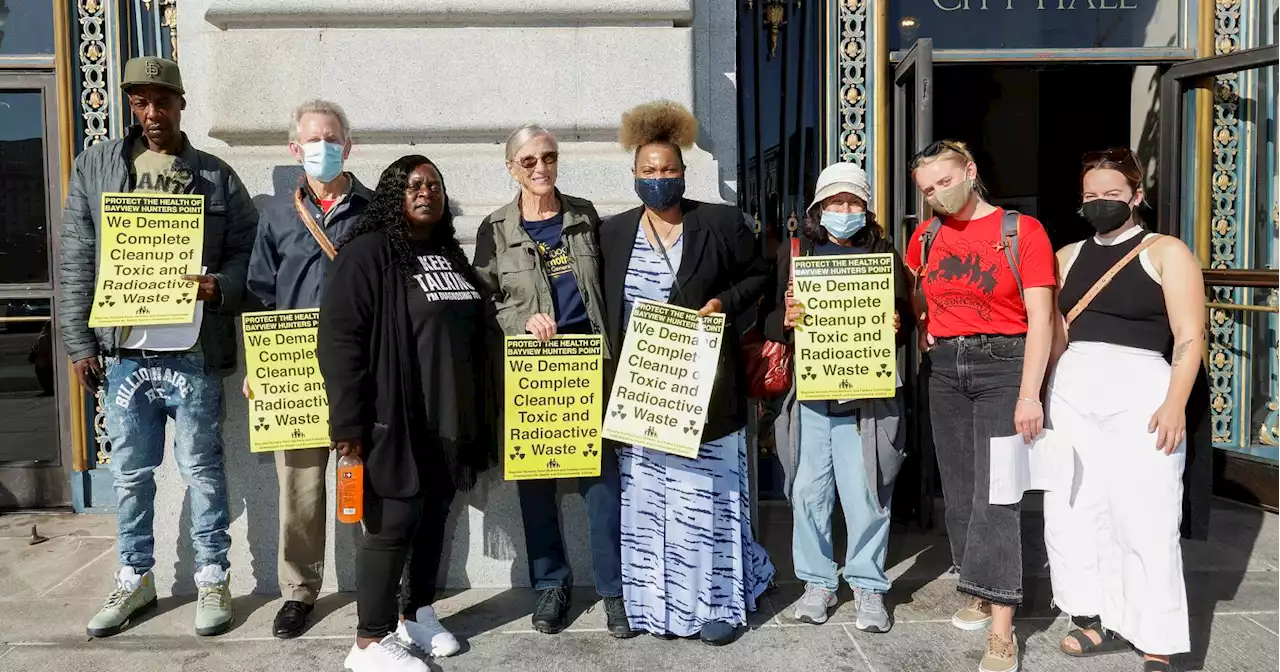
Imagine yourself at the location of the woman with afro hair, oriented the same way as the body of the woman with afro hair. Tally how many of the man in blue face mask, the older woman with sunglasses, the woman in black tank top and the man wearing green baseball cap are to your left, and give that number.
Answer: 1

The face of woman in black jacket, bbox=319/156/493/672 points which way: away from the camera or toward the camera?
toward the camera

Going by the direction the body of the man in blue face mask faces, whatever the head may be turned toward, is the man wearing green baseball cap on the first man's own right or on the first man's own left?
on the first man's own right

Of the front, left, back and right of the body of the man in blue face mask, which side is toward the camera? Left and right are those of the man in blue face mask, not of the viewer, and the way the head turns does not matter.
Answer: front

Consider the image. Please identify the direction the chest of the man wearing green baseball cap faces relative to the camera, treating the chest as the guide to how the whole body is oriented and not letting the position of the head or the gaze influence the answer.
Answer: toward the camera

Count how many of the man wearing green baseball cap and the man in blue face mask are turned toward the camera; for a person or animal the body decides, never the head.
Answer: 2

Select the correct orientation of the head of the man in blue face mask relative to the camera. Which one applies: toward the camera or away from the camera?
toward the camera

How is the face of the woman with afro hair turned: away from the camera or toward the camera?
toward the camera

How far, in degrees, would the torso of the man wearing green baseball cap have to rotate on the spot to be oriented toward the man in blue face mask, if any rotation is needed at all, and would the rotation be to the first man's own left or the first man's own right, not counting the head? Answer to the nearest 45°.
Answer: approximately 45° to the first man's own left

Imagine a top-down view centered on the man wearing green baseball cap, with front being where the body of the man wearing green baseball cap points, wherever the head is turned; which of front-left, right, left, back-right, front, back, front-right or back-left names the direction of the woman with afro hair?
front-left

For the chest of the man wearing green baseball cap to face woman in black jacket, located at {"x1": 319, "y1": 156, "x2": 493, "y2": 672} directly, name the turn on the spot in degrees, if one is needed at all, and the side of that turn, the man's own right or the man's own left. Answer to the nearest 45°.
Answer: approximately 45° to the man's own left

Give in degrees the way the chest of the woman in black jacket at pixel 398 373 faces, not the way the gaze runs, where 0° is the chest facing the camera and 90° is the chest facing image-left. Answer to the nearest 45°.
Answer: approximately 315°
